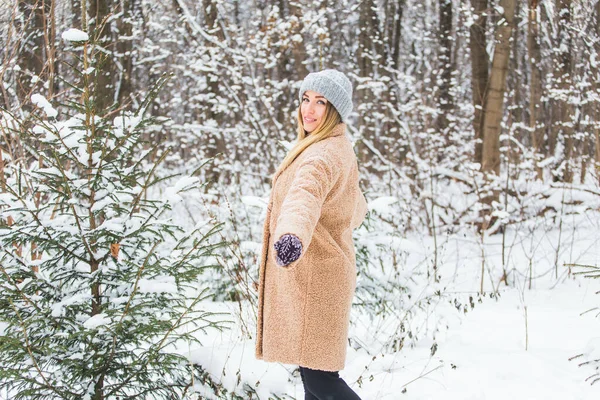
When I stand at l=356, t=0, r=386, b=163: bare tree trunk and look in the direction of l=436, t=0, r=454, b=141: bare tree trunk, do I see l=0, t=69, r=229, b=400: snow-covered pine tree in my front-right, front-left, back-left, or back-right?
back-right

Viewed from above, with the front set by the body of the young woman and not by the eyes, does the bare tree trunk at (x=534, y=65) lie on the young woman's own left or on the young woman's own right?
on the young woman's own right

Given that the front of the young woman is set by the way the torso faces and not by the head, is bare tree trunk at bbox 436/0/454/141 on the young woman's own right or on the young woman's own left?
on the young woman's own right
